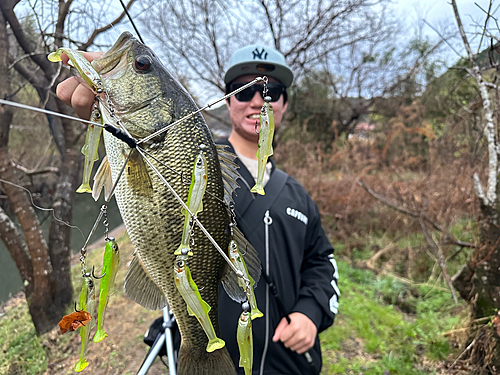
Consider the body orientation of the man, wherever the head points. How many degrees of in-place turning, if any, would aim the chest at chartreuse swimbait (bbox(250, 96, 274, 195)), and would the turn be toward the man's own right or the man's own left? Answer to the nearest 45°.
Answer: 0° — they already face it

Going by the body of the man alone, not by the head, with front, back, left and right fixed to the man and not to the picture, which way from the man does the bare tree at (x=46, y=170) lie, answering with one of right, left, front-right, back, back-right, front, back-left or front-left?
back-right

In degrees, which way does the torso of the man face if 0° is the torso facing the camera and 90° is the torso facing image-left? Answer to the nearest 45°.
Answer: approximately 0°
